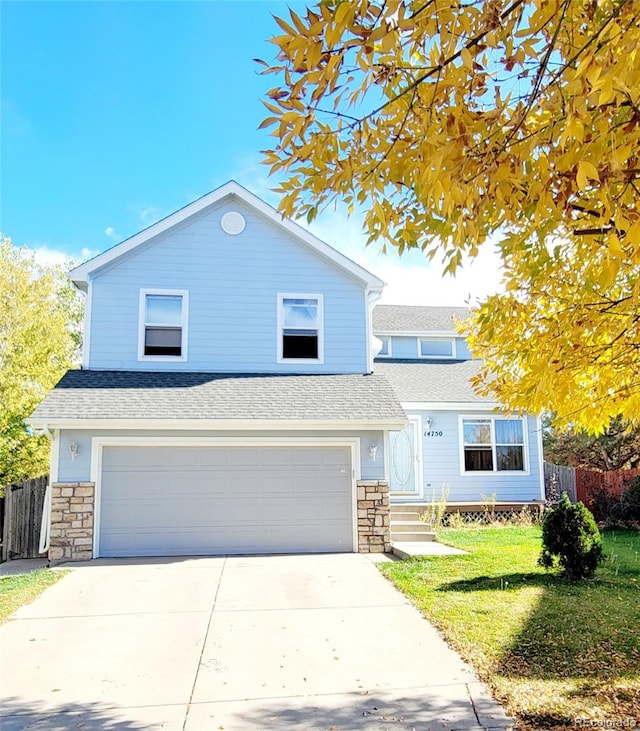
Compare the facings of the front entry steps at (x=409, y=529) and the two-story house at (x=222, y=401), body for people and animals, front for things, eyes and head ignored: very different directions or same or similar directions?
same or similar directions

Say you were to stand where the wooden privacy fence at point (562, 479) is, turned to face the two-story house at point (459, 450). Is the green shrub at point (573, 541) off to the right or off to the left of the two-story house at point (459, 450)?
left

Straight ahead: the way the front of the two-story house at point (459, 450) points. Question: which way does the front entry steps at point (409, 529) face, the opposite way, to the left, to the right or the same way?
the same way

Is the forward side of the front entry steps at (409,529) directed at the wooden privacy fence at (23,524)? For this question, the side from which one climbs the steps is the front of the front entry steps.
no

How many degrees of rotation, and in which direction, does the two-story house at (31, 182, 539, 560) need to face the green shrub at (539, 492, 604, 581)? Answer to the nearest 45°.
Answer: approximately 45° to its left

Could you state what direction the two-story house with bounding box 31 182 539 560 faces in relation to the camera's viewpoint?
facing the viewer

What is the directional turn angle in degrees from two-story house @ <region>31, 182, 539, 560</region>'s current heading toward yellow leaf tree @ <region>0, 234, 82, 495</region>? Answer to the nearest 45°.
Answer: approximately 135° to its right

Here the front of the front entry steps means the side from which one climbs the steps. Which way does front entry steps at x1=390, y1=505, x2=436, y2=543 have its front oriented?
toward the camera

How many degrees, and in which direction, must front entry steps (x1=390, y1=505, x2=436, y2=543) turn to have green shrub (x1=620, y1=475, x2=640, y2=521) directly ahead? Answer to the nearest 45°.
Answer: approximately 135° to its left

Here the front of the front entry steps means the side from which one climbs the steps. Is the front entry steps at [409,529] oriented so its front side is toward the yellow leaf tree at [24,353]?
no

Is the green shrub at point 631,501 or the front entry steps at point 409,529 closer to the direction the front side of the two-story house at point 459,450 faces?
the front entry steps

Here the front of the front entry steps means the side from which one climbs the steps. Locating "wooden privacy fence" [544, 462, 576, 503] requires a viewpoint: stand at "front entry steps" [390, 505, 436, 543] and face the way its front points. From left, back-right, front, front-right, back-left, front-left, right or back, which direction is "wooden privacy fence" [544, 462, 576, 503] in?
back-left
